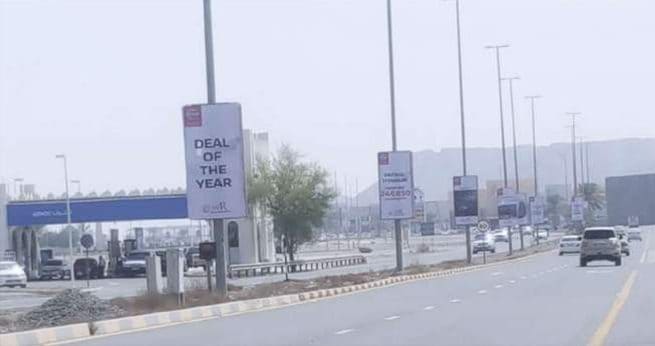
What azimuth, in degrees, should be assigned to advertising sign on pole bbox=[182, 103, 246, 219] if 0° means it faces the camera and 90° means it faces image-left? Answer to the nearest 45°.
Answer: approximately 0°

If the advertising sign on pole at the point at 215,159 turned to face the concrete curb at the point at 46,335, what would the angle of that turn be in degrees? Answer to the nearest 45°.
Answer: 0° — it already faces it
